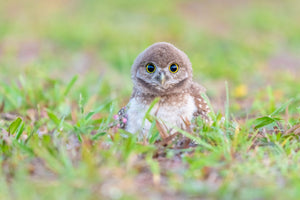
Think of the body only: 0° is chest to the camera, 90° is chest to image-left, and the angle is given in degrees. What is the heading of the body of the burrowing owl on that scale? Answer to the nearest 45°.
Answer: approximately 0°
